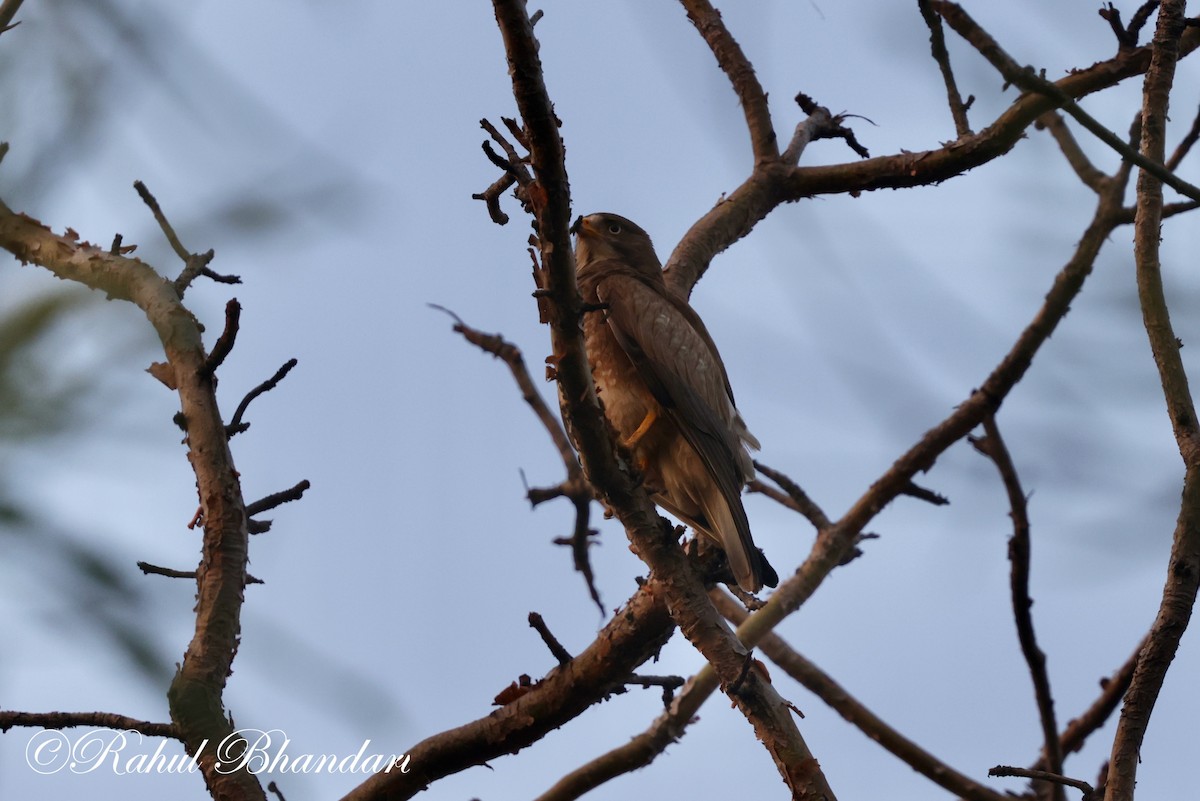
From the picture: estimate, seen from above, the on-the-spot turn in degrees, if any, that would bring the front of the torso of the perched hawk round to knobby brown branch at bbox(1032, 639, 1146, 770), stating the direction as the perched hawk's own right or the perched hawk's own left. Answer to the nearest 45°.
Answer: approximately 180°

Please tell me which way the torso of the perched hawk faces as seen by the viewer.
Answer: to the viewer's left

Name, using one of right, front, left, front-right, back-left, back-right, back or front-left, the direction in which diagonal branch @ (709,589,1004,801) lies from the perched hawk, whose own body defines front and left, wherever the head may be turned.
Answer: back-right
